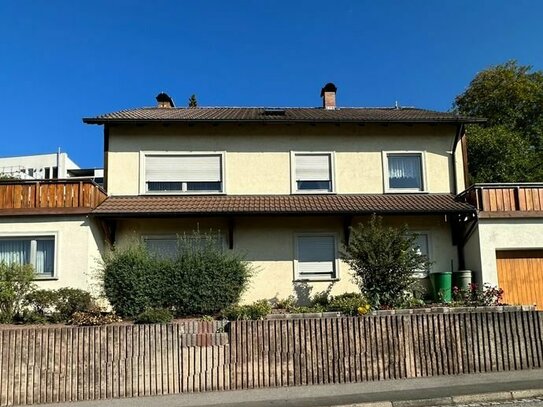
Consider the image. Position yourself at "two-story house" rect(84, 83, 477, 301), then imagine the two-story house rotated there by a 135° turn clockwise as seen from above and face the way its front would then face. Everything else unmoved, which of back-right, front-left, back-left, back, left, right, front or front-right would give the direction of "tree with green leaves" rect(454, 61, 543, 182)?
right

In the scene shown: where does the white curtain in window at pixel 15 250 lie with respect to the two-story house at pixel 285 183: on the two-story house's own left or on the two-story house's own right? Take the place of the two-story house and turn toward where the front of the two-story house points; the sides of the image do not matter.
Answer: on the two-story house's own right

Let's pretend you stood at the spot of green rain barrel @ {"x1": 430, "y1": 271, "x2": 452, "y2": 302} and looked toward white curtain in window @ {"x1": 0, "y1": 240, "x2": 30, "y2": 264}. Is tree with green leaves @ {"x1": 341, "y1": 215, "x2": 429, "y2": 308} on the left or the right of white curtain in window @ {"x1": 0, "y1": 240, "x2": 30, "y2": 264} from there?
left

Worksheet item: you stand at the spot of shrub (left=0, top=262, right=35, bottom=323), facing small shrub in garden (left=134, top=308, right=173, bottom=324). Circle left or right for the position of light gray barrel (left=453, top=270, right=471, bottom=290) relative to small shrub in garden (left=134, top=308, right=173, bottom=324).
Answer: left

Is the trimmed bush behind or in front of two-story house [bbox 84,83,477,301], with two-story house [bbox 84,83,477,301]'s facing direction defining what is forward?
in front

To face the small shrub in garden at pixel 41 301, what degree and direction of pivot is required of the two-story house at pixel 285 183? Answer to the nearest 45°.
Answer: approximately 45° to its right

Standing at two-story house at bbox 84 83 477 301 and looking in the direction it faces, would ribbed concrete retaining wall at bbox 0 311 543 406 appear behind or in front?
in front

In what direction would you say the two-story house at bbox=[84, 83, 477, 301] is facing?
toward the camera

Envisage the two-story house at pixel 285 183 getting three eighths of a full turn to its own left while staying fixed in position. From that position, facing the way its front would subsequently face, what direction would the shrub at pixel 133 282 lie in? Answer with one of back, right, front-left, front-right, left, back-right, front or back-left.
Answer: back

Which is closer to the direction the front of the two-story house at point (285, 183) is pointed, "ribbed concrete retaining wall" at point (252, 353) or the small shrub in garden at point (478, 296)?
the ribbed concrete retaining wall

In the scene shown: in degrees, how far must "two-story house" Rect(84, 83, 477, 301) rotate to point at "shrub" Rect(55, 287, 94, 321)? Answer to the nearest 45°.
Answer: approximately 45° to its right
